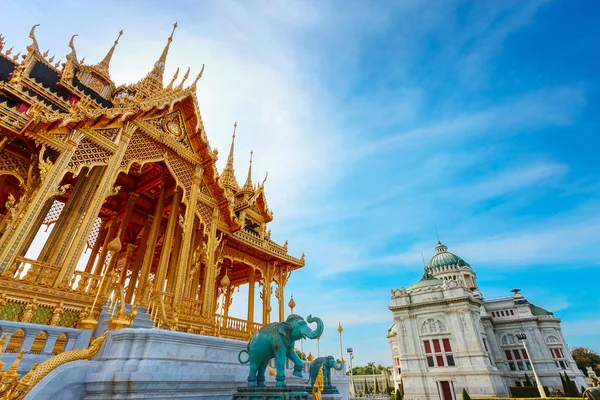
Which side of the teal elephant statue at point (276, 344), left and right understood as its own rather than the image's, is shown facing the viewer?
right

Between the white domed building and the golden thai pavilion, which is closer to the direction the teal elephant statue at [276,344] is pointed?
the white domed building

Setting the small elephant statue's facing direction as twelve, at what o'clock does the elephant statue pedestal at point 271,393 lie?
The elephant statue pedestal is roughly at 4 o'clock from the small elephant statue.

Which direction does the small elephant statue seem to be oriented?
to the viewer's right

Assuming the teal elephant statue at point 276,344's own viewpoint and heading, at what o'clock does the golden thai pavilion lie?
The golden thai pavilion is roughly at 7 o'clock from the teal elephant statue.

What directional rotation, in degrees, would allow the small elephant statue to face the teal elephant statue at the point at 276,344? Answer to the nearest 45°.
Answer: approximately 135° to its right

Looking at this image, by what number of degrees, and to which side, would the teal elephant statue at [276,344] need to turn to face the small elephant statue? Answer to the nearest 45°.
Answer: approximately 45° to its left

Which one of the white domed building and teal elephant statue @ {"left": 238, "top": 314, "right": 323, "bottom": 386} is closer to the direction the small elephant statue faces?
the white domed building

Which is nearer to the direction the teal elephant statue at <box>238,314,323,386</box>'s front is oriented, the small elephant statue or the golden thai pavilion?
the small elephant statue

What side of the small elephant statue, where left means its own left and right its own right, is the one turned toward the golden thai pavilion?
back

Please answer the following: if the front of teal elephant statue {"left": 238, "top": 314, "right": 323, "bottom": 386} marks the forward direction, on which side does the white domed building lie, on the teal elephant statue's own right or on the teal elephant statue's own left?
on the teal elephant statue's own left
